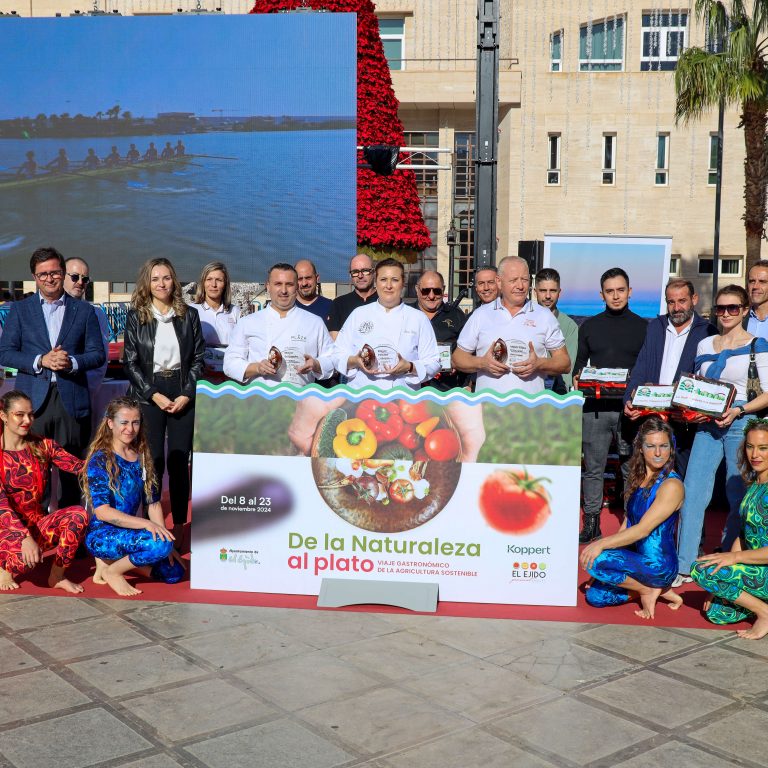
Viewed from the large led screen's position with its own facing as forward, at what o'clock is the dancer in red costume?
The dancer in red costume is roughly at 12 o'clock from the large led screen.

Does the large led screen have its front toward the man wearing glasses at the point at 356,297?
yes

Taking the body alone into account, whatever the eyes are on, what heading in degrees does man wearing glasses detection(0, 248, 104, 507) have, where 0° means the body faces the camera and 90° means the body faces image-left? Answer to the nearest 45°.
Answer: approximately 0°

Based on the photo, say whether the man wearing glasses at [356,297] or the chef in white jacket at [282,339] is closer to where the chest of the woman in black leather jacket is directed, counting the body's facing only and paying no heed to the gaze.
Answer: the chef in white jacket

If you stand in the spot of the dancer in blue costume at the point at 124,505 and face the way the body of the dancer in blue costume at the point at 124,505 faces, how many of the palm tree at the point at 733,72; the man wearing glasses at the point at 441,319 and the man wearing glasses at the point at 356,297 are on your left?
3

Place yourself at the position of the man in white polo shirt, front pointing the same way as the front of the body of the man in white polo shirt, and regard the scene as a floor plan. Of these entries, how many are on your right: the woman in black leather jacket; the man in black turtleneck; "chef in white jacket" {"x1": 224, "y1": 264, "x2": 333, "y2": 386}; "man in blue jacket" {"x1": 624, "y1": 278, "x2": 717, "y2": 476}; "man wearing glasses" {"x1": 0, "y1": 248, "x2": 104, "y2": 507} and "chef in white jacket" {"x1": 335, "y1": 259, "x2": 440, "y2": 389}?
4

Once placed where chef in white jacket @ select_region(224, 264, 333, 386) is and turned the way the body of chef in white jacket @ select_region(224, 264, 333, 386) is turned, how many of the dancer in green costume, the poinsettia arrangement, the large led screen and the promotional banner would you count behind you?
2

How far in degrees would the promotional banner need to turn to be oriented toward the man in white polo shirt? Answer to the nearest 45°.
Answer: approximately 135° to its left

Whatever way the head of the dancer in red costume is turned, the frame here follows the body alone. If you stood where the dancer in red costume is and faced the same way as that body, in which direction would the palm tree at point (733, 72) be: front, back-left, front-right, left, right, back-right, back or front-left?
left

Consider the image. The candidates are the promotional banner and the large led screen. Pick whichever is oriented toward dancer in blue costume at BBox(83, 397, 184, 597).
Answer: the large led screen
